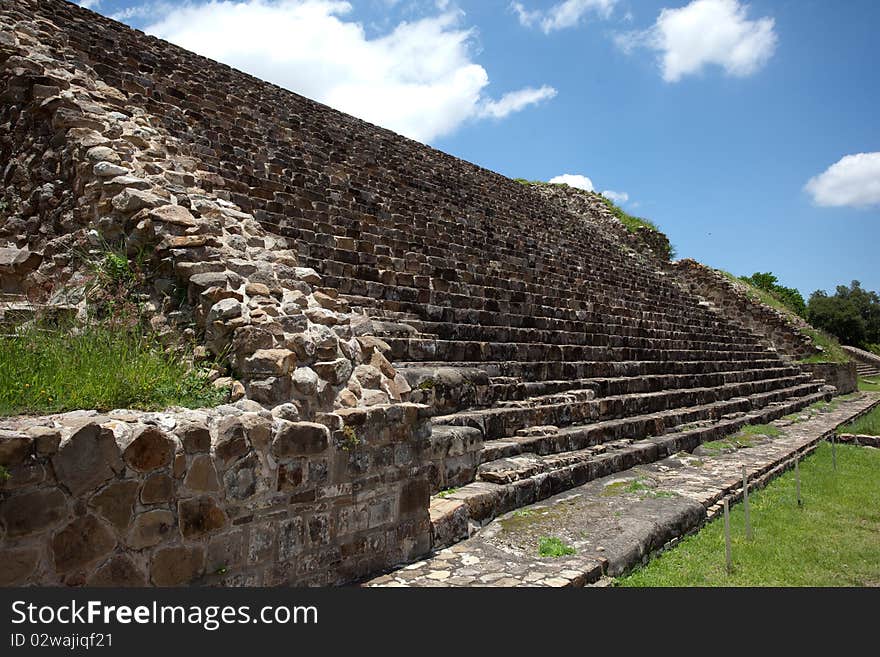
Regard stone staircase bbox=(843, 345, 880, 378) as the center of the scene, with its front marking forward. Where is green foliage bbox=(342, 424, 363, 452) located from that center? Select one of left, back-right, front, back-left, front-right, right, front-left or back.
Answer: front-right
